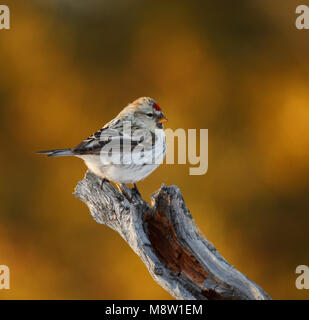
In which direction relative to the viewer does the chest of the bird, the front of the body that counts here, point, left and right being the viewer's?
facing to the right of the viewer
